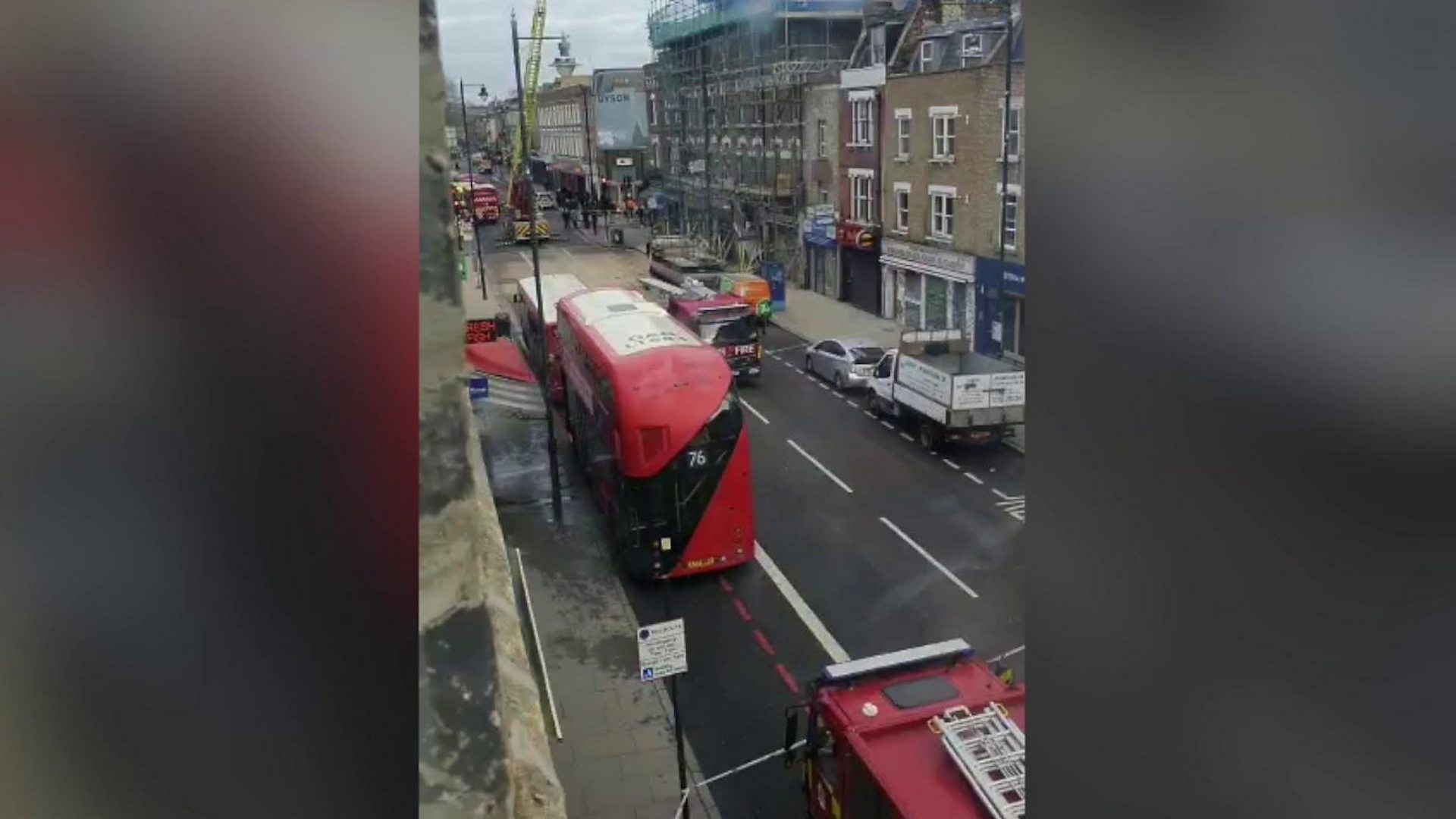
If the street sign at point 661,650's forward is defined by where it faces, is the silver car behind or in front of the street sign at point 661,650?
behind

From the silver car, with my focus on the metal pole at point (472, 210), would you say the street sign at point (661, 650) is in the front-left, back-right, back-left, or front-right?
back-left

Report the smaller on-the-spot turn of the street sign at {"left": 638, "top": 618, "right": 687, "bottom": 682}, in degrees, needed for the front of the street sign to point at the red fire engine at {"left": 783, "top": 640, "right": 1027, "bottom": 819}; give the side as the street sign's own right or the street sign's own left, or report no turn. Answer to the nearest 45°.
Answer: approximately 45° to the street sign's own left

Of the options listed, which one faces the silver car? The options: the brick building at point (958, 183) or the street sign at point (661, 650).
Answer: the brick building

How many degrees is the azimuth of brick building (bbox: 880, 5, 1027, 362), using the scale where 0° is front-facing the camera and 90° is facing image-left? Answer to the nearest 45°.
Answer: approximately 45°

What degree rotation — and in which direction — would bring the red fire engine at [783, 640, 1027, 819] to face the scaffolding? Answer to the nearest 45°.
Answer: approximately 45° to its right

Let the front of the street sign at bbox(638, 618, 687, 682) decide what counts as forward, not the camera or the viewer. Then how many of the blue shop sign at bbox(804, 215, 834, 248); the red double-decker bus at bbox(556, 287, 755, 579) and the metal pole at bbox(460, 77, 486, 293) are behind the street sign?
3

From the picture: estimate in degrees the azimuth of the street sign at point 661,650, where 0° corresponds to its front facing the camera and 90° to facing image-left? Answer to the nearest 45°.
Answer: approximately 0°
